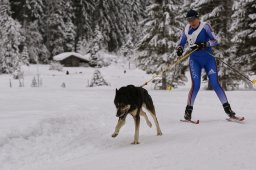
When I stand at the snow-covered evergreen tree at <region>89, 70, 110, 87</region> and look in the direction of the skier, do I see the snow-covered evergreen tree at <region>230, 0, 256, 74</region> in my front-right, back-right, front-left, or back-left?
front-left

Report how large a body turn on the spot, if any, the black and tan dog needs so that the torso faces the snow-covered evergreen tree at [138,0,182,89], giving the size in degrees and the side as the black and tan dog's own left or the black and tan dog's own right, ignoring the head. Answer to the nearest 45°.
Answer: approximately 135° to the black and tan dog's own right

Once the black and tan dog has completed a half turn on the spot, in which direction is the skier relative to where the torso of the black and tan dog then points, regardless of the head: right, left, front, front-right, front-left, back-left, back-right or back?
front

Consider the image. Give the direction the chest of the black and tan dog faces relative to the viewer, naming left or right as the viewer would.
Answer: facing the viewer and to the left of the viewer

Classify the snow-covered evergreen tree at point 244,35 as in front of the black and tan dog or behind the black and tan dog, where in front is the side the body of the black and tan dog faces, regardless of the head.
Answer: behind

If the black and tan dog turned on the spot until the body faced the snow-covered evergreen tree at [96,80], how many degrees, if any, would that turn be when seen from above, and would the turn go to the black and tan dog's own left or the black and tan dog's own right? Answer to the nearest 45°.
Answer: approximately 135° to the black and tan dog's own right
